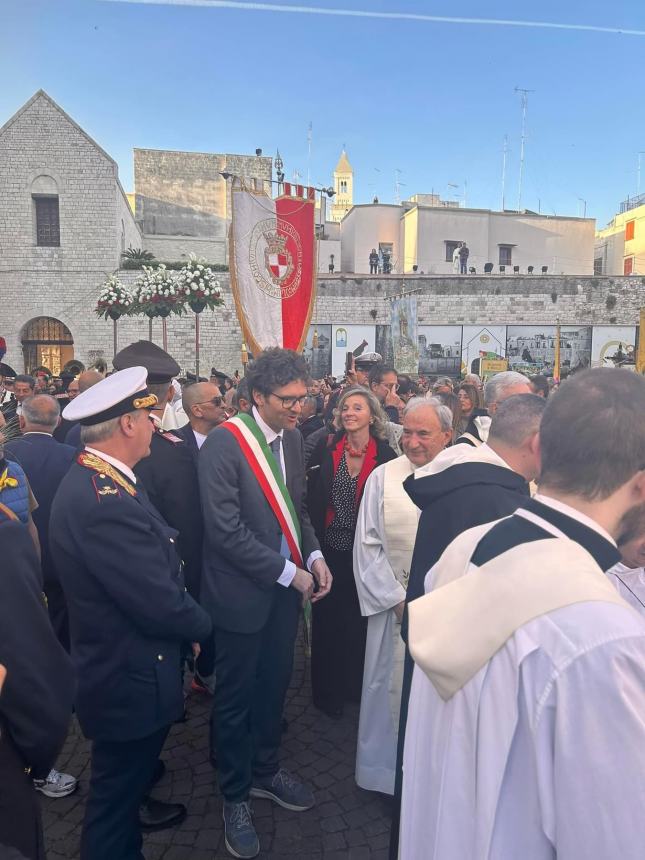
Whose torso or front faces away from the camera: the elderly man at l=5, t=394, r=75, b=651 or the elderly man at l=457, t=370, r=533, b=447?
the elderly man at l=5, t=394, r=75, b=651

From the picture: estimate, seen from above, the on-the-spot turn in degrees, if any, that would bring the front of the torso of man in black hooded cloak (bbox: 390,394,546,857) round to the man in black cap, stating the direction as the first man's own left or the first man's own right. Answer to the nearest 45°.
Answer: approximately 90° to the first man's own left

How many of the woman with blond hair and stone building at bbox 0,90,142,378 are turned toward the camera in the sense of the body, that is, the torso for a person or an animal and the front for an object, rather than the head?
2

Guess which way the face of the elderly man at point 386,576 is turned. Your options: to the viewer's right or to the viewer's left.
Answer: to the viewer's left

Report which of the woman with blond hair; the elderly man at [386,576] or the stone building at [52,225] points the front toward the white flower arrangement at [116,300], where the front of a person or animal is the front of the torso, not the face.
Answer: the stone building

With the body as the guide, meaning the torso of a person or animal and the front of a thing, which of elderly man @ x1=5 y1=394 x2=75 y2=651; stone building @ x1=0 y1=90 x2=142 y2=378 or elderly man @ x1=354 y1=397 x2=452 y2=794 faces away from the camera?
elderly man @ x1=5 y1=394 x2=75 y2=651
